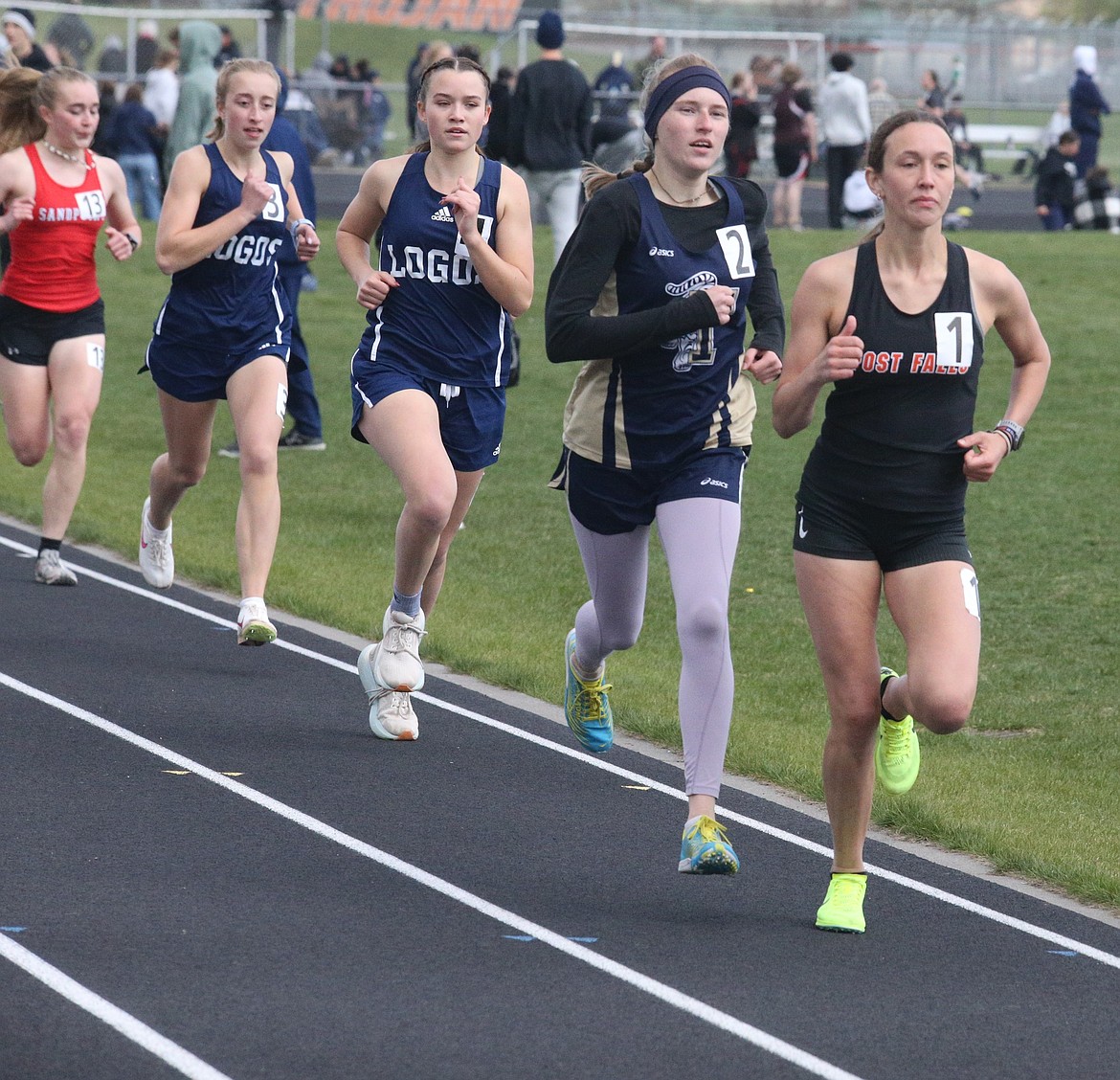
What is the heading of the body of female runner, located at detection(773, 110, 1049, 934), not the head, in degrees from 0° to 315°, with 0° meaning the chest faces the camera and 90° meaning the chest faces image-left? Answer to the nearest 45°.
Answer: approximately 0°

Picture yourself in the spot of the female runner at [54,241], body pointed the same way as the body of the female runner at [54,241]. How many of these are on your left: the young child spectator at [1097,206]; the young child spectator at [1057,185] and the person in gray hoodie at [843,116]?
3

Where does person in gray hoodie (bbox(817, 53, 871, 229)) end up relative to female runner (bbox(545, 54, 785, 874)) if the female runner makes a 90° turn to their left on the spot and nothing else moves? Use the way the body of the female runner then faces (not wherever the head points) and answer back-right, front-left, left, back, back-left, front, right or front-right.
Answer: front-left

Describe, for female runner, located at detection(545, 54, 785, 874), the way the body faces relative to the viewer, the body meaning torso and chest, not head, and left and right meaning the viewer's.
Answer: facing the viewer and to the right of the viewer

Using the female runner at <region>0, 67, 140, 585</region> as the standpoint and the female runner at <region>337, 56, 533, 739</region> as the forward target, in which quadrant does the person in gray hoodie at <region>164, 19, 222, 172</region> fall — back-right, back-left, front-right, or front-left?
back-left

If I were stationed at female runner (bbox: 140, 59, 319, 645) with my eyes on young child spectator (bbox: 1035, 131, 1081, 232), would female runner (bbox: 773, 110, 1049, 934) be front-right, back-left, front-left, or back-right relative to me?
back-right

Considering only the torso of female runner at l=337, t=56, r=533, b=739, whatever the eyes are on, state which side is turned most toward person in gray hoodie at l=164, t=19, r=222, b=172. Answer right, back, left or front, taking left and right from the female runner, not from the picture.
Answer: back
